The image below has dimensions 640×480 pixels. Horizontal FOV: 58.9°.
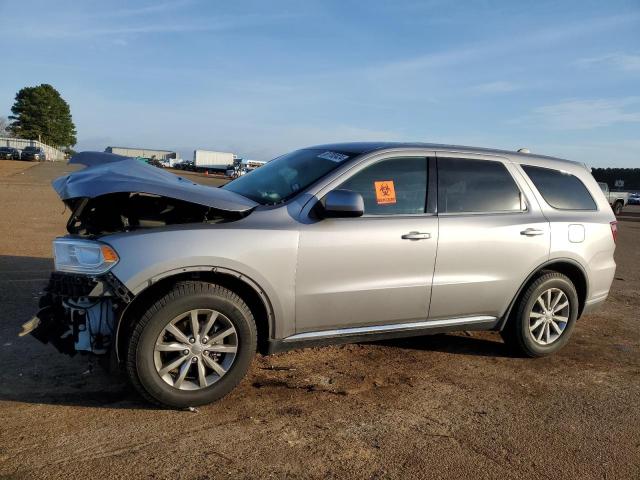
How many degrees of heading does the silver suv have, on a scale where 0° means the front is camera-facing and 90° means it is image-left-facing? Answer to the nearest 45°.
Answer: approximately 45°
